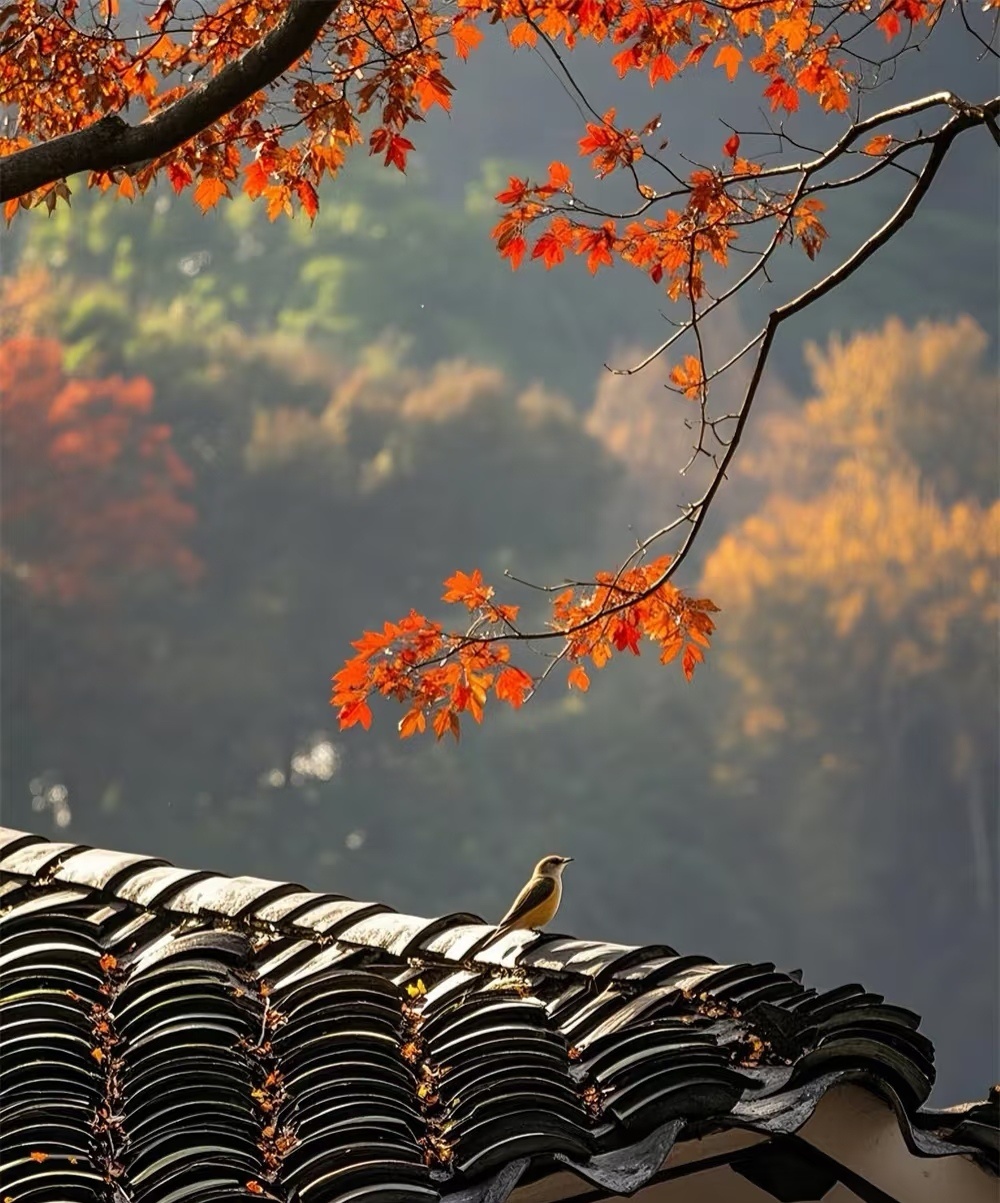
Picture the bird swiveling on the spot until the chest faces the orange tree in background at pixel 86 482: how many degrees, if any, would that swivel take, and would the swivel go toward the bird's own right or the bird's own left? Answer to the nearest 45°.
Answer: approximately 90° to the bird's own left

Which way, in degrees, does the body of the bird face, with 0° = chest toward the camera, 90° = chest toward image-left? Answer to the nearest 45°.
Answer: approximately 270°

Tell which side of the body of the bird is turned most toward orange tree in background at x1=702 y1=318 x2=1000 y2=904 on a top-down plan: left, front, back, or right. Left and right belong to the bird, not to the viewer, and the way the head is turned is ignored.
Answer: left

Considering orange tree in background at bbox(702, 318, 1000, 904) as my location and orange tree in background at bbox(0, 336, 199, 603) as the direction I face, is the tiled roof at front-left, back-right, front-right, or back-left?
front-left

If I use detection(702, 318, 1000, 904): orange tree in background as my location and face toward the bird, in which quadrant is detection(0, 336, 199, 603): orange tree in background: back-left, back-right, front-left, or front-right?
front-right
